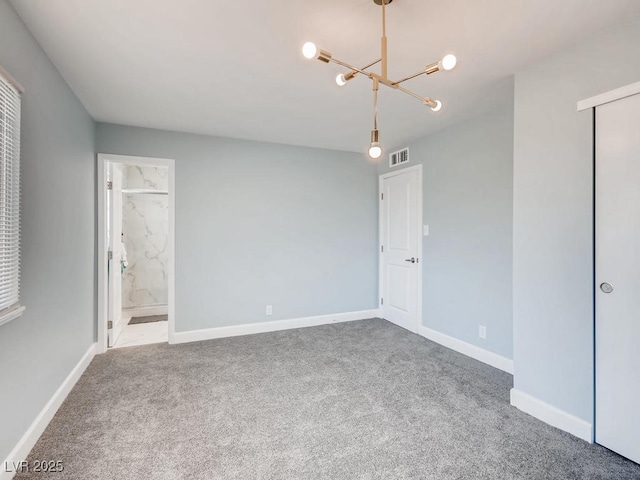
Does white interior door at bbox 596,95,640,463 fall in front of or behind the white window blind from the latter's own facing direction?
in front

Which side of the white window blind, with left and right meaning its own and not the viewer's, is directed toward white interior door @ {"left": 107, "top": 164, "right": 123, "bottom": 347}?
left

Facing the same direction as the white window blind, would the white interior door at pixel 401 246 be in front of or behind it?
in front

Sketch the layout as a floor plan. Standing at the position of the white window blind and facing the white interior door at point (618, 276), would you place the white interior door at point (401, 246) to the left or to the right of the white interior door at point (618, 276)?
left

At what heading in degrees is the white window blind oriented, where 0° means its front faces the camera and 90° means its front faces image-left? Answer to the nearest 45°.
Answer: approximately 270°
